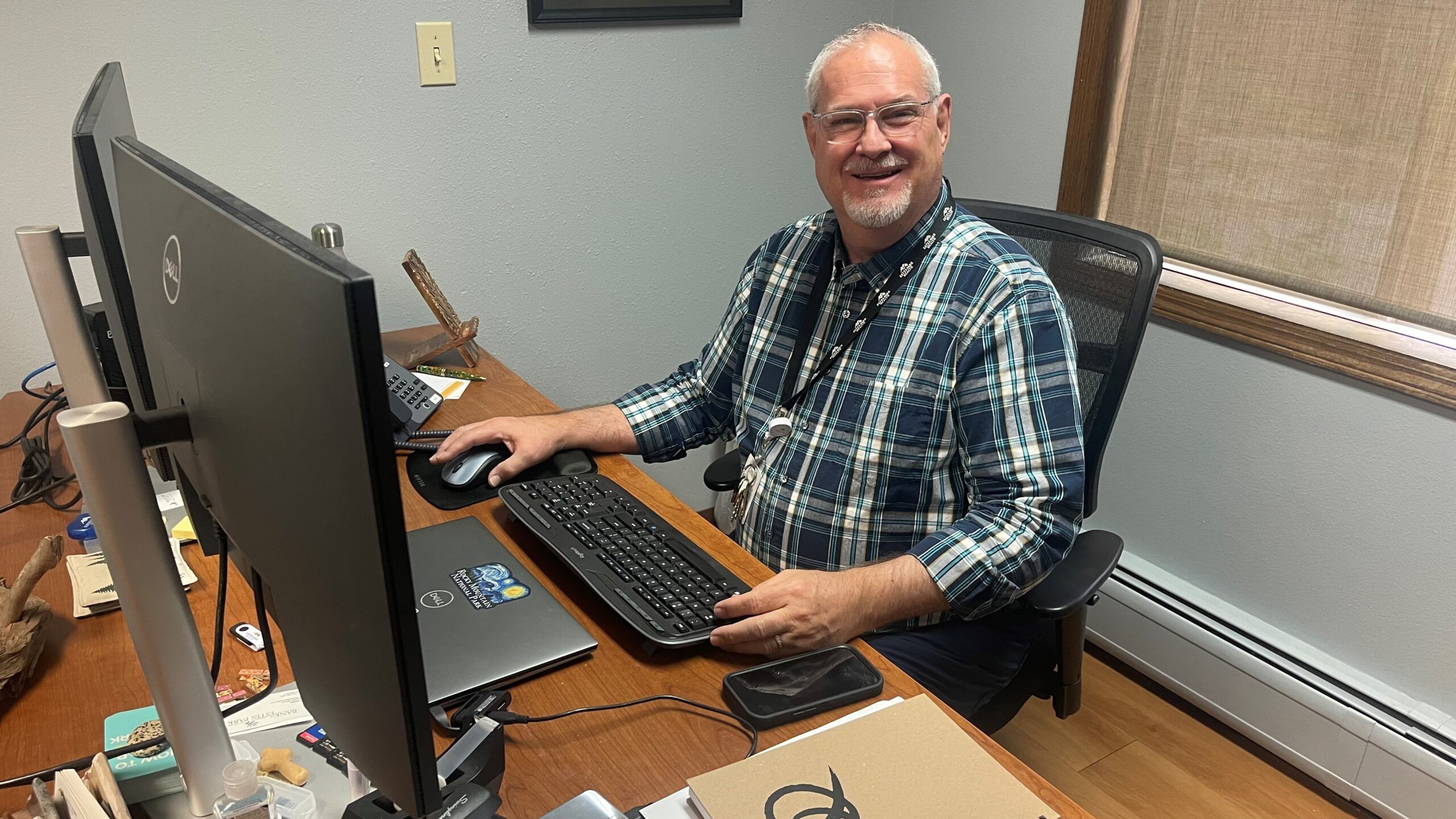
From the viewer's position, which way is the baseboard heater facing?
facing the viewer and to the left of the viewer

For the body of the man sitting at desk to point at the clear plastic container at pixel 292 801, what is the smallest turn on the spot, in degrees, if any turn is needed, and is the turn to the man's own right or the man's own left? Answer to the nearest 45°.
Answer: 0° — they already face it

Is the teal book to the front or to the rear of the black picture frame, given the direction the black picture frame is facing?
to the front

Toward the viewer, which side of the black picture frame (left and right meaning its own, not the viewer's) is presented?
front

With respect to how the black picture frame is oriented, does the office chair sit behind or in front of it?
in front

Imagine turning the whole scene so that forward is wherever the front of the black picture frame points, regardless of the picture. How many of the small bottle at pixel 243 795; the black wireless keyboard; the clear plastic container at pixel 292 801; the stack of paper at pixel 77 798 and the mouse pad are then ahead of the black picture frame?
5

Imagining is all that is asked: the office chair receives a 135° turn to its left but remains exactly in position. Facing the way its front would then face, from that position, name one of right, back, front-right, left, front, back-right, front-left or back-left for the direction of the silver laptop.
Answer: back-right

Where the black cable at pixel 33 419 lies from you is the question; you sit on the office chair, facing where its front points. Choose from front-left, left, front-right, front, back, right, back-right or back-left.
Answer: front-right

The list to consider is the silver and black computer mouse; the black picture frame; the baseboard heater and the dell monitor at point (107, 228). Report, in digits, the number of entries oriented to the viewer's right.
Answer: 1

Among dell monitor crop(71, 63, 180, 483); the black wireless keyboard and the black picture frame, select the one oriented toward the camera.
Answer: the black picture frame

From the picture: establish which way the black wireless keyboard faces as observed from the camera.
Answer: facing away from the viewer and to the right of the viewer

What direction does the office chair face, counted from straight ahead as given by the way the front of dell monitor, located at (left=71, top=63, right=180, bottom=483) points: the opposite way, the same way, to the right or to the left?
the opposite way

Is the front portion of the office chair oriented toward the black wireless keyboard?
yes

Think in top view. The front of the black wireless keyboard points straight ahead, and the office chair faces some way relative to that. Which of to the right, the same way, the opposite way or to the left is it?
the opposite way

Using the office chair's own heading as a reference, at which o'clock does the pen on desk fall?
The pen on desk is roughly at 2 o'clock from the office chair.

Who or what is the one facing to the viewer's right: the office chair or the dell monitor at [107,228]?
the dell monitor

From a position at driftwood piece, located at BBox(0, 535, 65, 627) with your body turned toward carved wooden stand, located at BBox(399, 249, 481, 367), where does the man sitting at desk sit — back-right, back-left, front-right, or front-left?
front-right
